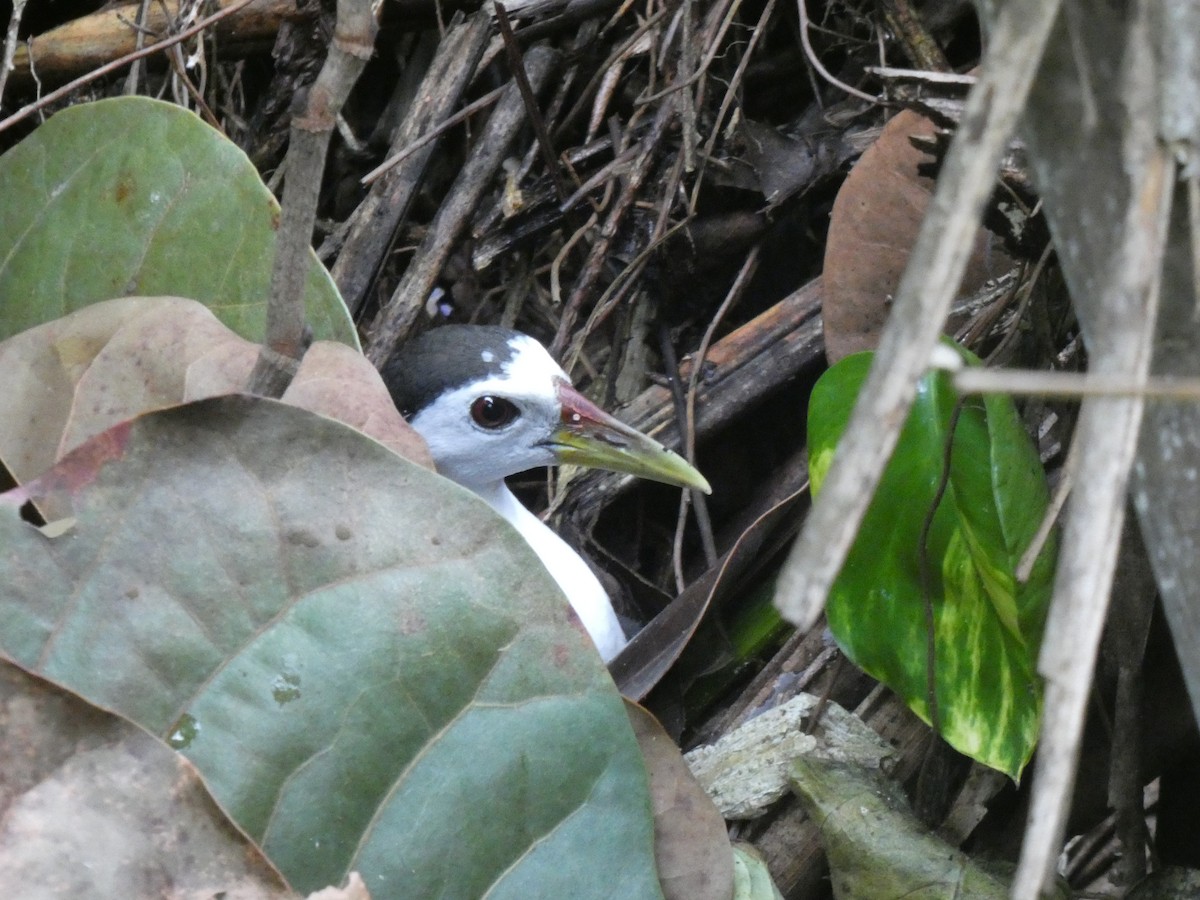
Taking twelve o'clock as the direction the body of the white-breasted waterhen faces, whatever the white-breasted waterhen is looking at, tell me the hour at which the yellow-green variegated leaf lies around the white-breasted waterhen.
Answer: The yellow-green variegated leaf is roughly at 12 o'clock from the white-breasted waterhen.

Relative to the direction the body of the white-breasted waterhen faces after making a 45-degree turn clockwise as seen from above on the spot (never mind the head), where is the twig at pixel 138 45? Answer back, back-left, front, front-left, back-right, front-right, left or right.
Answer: back

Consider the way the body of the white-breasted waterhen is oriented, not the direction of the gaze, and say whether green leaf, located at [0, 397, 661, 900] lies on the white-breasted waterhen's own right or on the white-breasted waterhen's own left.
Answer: on the white-breasted waterhen's own right

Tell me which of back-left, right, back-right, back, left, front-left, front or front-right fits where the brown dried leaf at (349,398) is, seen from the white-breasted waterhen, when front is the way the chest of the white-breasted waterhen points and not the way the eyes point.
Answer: right

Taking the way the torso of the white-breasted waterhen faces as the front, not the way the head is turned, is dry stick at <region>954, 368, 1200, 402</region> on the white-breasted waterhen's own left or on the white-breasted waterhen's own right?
on the white-breasted waterhen's own right

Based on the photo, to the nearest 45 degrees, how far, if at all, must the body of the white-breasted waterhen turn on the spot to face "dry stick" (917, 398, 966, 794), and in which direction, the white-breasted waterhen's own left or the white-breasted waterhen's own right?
approximately 45° to the white-breasted waterhen's own right

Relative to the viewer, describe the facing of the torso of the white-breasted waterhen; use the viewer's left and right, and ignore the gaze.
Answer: facing to the right of the viewer
